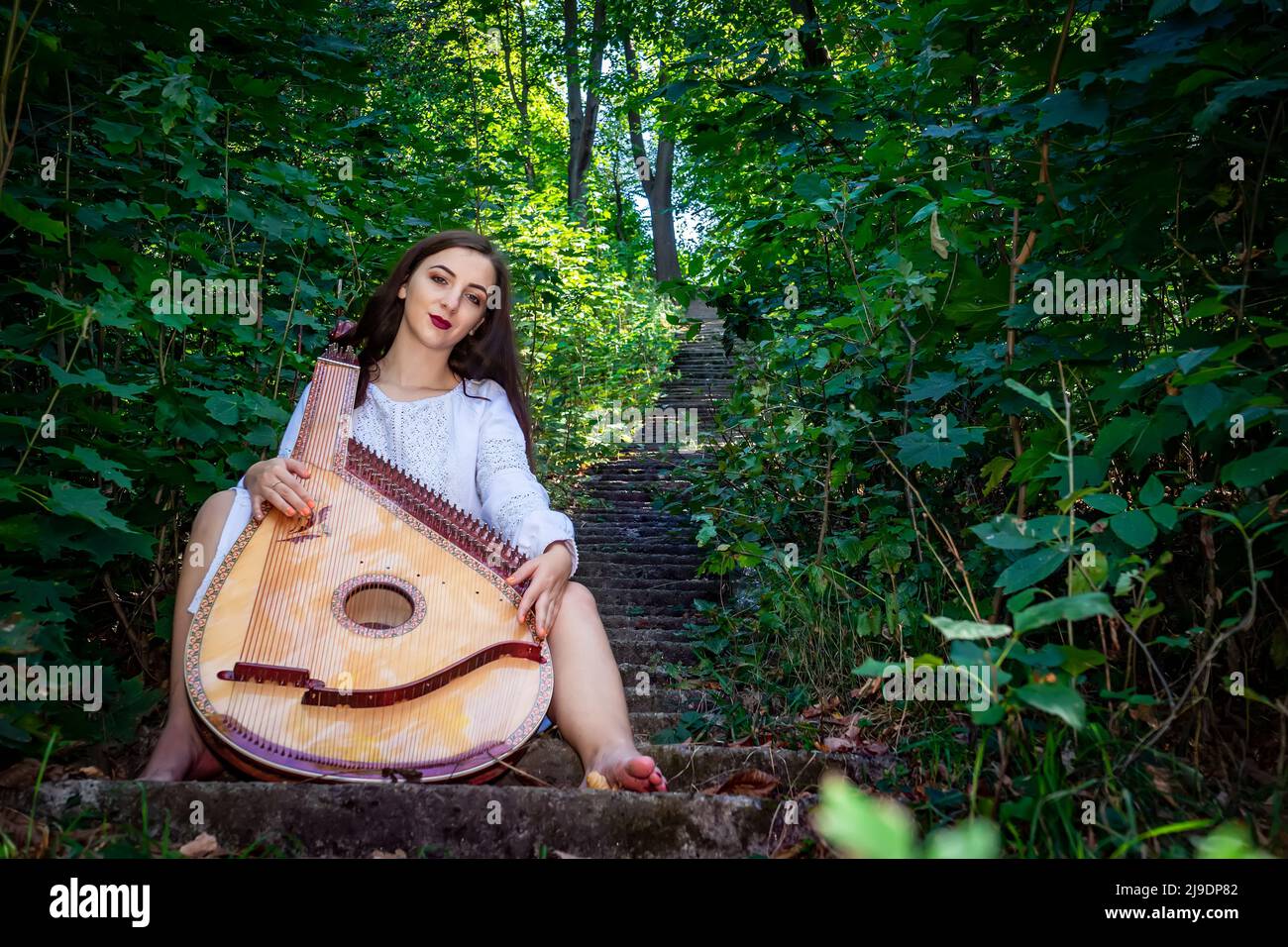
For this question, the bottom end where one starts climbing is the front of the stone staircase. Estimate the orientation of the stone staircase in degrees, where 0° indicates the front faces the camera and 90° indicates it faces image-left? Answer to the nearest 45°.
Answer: approximately 0°

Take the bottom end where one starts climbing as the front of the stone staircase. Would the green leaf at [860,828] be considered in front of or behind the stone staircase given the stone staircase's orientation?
in front

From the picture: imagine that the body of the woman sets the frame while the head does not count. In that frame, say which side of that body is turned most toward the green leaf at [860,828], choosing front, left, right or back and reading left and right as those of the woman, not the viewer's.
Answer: front

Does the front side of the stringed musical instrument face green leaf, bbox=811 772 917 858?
yes
